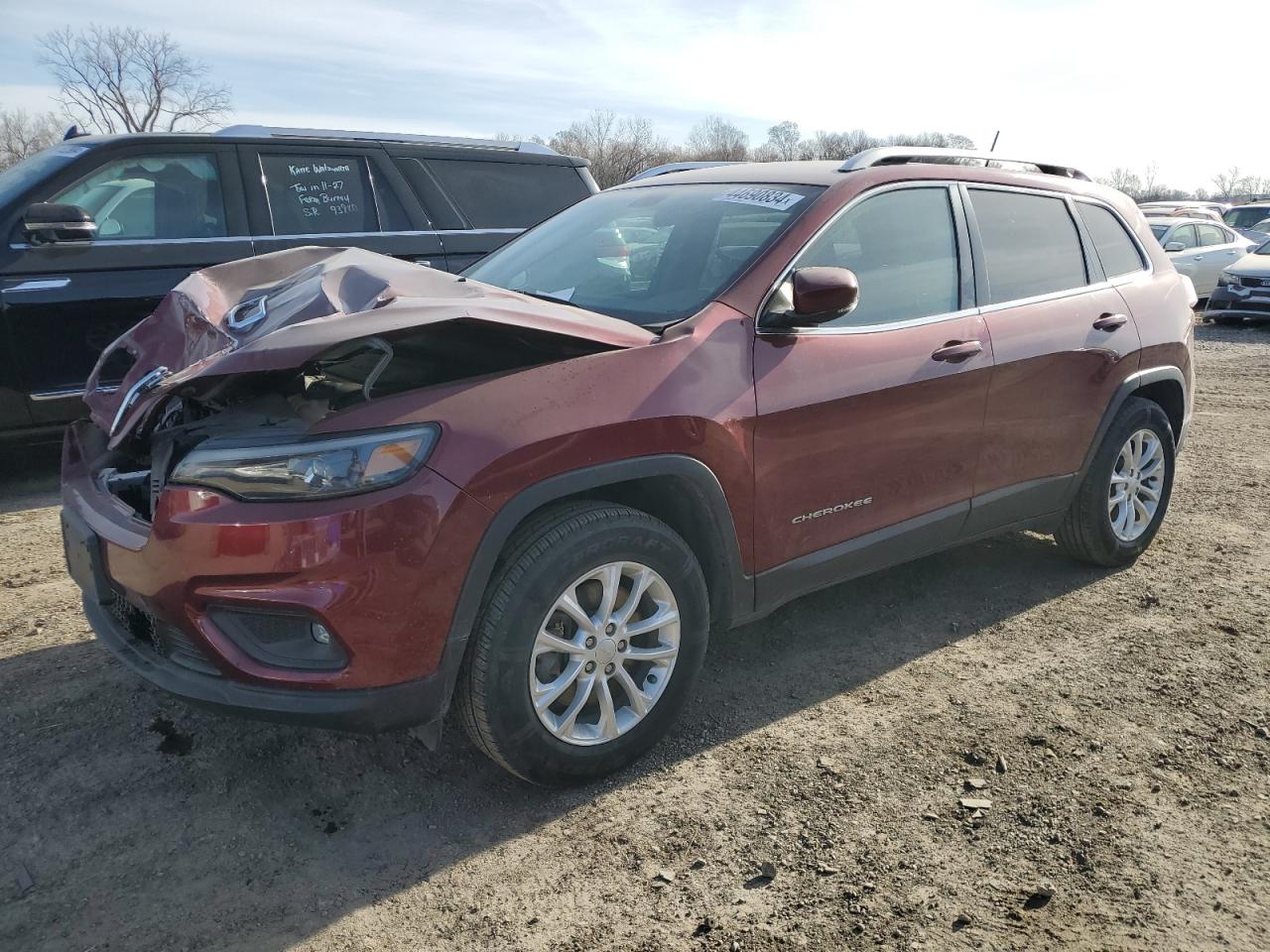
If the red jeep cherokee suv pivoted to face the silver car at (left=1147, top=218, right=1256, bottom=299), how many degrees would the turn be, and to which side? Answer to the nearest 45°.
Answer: approximately 180°

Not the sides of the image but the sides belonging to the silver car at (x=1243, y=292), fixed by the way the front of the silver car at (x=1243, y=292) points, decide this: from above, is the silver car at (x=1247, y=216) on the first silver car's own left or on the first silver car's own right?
on the first silver car's own right

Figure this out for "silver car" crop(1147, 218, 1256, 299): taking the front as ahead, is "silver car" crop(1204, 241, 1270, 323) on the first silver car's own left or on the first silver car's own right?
on the first silver car's own left

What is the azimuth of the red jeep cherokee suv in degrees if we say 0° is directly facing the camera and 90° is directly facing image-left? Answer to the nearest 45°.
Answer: approximately 45°

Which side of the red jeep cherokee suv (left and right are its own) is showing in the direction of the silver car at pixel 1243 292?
back

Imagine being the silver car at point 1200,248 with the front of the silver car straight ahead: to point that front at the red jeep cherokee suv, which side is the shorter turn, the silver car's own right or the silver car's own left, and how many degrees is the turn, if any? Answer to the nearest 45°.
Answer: approximately 45° to the silver car's own left

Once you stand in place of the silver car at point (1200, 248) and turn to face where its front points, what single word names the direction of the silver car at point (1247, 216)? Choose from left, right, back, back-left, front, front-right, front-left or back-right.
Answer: back-right

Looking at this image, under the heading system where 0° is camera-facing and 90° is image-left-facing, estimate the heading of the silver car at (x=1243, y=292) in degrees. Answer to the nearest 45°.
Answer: approximately 45°

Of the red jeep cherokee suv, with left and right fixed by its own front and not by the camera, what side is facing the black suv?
right
